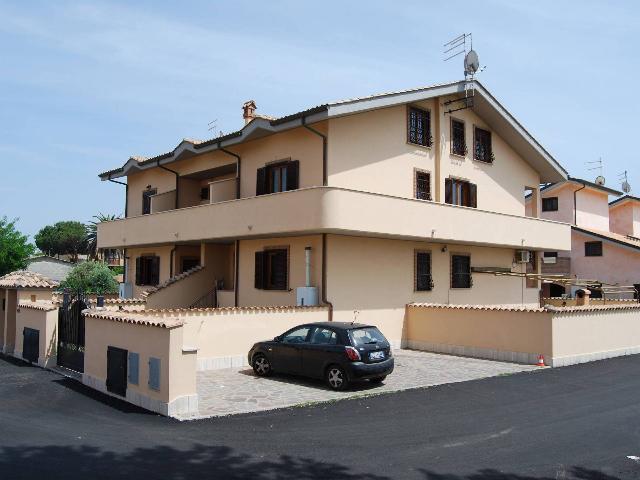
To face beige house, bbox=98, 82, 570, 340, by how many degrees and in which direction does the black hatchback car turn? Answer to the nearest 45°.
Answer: approximately 45° to its right

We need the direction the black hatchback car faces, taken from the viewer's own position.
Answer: facing away from the viewer and to the left of the viewer

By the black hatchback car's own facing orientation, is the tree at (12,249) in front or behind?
in front

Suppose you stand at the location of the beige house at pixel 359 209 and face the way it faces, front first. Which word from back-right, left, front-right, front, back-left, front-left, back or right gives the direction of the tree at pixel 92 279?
right

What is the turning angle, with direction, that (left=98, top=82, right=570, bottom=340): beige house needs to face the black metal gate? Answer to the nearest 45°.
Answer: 0° — it already faces it

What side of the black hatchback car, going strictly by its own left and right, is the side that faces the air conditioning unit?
right

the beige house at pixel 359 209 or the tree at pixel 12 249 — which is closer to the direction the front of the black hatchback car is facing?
the tree

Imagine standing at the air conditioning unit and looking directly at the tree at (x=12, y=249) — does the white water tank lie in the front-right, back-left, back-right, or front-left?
front-left

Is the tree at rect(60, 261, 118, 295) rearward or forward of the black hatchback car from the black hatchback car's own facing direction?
forward

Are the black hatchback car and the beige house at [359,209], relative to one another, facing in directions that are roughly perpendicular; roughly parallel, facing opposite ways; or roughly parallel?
roughly perpendicular

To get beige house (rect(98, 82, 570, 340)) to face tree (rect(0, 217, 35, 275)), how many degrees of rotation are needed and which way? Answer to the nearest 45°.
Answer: approximately 90° to its right

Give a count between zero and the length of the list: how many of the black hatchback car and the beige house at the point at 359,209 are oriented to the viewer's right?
0

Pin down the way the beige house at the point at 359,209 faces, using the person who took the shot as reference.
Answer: facing the viewer and to the left of the viewer

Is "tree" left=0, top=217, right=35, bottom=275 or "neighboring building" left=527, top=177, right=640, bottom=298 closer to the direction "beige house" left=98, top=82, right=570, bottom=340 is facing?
the tree

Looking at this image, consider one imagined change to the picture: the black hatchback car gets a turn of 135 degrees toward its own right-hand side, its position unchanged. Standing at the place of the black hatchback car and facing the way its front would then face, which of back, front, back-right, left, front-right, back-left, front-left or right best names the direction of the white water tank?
left

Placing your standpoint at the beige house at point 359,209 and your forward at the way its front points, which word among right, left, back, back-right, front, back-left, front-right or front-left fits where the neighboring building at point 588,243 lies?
back
